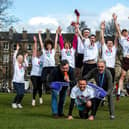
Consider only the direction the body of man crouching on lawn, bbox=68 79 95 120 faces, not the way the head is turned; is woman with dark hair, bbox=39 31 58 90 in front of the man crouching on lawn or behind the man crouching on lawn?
behind

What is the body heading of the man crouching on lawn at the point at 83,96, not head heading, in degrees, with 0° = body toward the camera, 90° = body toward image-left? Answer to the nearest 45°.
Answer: approximately 0°

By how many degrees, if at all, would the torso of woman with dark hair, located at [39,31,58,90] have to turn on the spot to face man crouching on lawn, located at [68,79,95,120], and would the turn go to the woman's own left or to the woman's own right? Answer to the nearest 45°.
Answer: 0° — they already face them

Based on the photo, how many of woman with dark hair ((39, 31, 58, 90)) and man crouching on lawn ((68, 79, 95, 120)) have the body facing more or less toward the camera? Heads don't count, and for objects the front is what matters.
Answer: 2
